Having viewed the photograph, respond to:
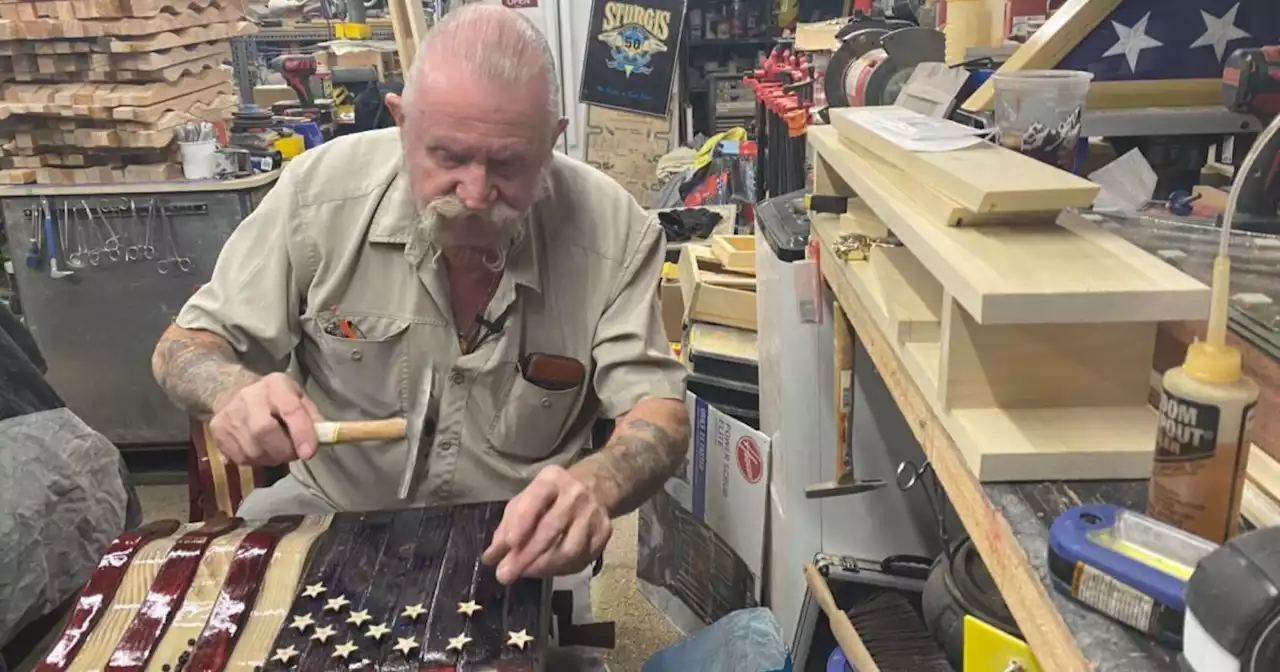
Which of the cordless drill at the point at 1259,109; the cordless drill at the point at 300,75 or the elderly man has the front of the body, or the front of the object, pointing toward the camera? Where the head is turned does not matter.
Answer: the elderly man

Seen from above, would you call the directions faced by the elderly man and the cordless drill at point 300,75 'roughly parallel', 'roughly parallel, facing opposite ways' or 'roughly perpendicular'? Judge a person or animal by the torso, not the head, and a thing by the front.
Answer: roughly perpendicular

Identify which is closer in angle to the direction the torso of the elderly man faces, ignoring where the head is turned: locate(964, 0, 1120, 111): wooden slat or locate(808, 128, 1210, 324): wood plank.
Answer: the wood plank

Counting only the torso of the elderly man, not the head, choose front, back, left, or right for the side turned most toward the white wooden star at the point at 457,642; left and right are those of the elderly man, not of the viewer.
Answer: front

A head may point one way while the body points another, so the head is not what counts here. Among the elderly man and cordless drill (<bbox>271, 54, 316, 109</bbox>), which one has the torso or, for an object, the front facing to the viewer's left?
the cordless drill

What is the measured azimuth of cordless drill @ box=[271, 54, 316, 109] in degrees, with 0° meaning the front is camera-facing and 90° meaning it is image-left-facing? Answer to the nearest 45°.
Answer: approximately 90°

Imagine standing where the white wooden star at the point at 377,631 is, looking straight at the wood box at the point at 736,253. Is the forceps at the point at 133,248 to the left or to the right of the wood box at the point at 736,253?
left
